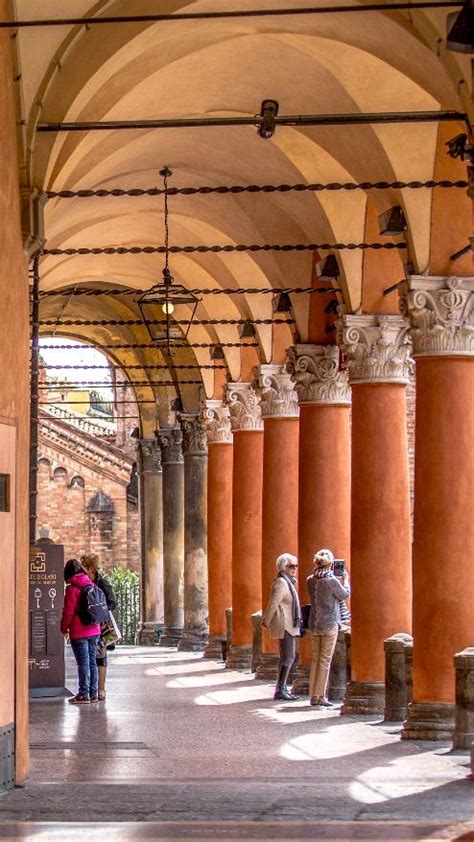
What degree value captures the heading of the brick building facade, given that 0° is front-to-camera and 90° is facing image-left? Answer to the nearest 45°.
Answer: approximately 0°

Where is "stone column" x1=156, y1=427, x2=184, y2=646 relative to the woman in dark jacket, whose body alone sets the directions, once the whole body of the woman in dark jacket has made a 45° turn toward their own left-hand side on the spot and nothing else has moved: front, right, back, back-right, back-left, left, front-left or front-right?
back-right

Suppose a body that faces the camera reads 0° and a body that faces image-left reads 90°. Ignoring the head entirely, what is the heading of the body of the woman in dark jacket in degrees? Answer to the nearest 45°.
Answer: approximately 90°
